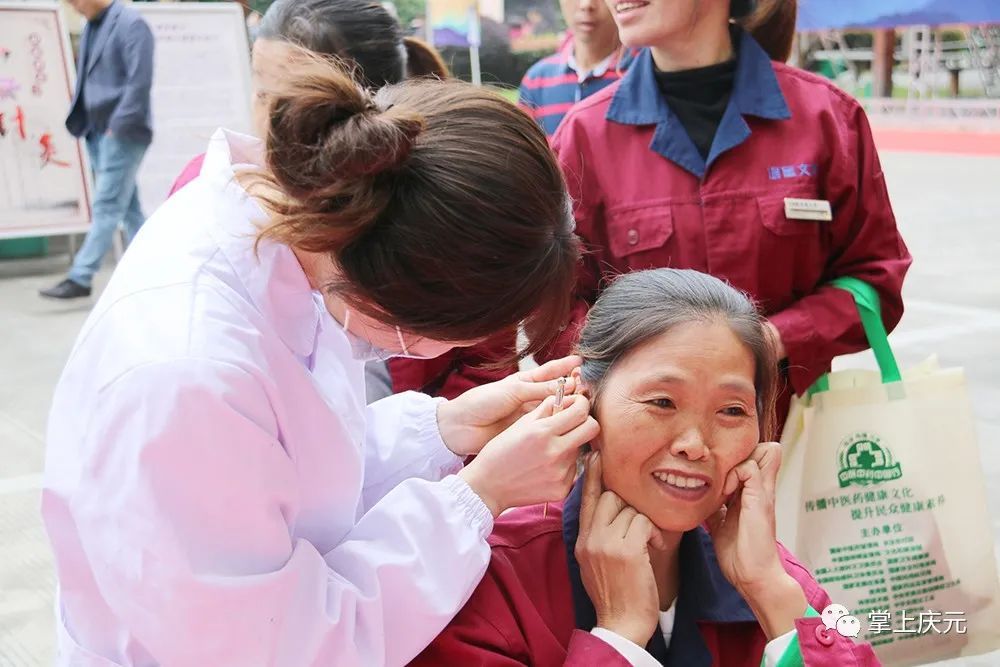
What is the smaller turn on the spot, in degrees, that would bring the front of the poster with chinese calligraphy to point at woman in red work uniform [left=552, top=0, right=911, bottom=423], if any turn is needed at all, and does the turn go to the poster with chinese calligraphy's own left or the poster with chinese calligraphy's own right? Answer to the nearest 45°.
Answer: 0° — it already faces them

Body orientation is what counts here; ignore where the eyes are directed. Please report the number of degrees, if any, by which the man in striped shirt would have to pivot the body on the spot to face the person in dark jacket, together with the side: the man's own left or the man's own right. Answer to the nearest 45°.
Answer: approximately 135° to the man's own right

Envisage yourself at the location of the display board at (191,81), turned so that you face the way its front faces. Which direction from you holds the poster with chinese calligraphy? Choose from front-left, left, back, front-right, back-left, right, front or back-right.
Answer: back-right

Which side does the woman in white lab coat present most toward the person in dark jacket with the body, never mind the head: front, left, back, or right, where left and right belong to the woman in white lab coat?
left

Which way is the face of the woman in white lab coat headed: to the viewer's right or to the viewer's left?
to the viewer's right

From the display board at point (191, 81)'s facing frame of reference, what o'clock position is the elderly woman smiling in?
The elderly woman smiling is roughly at 12 o'clock from the display board.

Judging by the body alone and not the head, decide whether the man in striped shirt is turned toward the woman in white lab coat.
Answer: yes

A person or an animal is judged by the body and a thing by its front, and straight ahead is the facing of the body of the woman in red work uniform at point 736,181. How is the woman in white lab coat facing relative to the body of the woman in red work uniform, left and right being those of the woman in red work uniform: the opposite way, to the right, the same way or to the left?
to the left

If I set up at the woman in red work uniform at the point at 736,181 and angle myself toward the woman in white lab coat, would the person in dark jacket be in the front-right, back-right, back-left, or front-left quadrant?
back-right

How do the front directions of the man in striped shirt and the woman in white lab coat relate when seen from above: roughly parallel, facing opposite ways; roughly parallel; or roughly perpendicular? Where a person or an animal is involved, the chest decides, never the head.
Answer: roughly perpendicular

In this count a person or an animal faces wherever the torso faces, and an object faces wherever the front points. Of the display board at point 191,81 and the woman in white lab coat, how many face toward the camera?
1

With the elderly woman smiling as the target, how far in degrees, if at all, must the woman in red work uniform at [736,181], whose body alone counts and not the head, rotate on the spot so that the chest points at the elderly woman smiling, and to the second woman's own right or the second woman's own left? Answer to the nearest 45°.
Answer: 0° — they already face them
